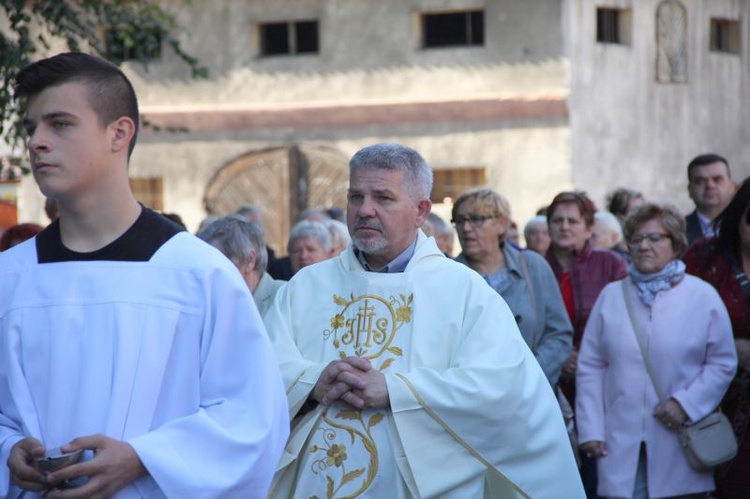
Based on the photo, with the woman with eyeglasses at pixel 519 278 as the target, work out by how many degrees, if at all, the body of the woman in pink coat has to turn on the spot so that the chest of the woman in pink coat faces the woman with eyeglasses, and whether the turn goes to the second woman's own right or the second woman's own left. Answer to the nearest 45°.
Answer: approximately 90° to the second woman's own right

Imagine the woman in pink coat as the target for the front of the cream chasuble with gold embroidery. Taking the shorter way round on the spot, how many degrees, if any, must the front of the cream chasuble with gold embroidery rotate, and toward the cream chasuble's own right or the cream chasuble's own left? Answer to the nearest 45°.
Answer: approximately 180°

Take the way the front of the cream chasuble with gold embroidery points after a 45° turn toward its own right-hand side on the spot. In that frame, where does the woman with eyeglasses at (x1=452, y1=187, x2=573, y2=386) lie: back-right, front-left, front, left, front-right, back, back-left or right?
right

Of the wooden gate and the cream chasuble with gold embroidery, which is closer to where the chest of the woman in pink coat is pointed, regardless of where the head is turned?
the cream chasuble with gold embroidery

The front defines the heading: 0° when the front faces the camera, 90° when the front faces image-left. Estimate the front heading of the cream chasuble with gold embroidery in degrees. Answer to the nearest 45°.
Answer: approximately 45°

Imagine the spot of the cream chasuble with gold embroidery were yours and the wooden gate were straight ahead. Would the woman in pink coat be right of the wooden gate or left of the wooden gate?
right

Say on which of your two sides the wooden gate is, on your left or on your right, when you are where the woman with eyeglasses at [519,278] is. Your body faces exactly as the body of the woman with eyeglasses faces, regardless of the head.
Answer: on your right
